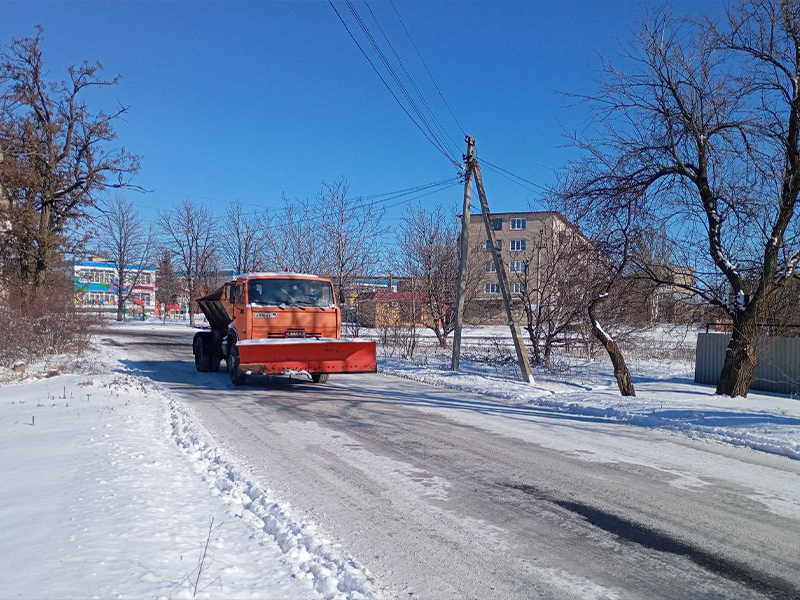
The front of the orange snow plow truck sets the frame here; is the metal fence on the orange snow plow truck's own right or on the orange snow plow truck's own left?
on the orange snow plow truck's own left

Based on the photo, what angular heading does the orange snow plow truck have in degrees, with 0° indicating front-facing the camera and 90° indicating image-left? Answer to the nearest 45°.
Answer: approximately 315°

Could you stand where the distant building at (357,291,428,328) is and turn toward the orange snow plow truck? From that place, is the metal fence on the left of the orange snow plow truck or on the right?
left

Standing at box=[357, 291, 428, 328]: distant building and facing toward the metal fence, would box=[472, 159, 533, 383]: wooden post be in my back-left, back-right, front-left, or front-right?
front-right

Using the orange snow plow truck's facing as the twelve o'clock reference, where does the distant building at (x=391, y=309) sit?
The distant building is roughly at 8 o'clock from the orange snow plow truck.

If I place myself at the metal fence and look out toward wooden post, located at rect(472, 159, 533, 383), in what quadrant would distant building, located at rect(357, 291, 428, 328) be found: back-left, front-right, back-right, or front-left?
front-right

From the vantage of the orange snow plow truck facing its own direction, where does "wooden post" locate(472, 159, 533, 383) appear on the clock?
The wooden post is roughly at 10 o'clock from the orange snow plow truck.

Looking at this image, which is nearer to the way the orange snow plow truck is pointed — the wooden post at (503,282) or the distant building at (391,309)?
the wooden post
